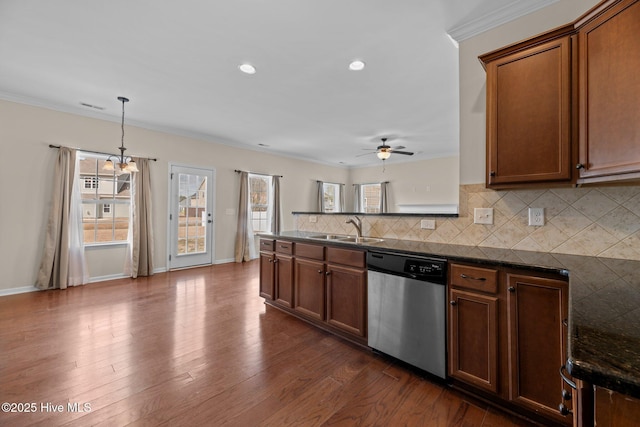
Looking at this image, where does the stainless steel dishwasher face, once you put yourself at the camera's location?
facing the viewer and to the left of the viewer

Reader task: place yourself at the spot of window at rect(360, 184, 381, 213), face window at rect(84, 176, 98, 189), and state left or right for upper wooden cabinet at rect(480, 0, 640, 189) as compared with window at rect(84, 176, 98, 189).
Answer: left

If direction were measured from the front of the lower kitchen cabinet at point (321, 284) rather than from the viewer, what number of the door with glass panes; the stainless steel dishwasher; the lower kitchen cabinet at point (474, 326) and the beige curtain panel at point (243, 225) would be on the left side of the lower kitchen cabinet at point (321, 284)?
2

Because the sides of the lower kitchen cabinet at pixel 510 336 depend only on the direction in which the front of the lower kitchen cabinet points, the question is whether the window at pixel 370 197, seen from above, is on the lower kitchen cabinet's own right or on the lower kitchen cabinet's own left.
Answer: on the lower kitchen cabinet's own right

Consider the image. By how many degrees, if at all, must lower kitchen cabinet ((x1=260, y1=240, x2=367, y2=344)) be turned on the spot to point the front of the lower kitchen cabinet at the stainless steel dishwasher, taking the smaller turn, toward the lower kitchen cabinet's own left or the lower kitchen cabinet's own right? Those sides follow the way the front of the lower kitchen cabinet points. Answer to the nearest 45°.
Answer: approximately 90° to the lower kitchen cabinet's own left

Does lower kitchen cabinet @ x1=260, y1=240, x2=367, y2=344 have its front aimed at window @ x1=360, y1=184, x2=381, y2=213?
no

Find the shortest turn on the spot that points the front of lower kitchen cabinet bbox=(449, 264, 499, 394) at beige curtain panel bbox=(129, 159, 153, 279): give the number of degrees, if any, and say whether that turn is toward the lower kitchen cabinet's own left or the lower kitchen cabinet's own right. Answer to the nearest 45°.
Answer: approximately 45° to the lower kitchen cabinet's own right

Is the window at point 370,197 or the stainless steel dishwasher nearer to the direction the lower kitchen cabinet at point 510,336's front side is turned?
the stainless steel dishwasher

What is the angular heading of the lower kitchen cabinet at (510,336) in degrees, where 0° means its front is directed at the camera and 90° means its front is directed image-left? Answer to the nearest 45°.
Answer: approximately 45°

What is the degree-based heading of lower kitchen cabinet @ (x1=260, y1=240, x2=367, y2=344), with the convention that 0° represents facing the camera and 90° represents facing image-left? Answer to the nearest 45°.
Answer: approximately 45°

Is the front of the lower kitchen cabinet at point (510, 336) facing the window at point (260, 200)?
no

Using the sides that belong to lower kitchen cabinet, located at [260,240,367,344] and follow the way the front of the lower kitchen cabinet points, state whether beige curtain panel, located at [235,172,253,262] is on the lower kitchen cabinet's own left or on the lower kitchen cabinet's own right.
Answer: on the lower kitchen cabinet's own right

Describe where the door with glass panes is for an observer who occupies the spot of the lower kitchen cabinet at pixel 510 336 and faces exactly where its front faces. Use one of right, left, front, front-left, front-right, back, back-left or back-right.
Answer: front-right

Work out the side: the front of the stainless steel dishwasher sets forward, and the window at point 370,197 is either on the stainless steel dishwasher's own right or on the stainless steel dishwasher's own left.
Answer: on the stainless steel dishwasher's own right

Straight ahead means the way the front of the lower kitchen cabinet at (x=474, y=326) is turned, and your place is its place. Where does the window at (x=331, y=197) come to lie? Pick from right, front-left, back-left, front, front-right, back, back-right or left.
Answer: right

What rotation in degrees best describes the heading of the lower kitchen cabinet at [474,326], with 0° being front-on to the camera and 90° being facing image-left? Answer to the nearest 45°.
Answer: approximately 45°

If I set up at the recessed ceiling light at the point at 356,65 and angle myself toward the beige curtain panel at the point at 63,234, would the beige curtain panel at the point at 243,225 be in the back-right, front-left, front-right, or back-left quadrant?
front-right

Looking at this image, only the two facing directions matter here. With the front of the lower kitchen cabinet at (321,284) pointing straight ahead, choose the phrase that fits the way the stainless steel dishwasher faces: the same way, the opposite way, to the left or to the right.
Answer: the same way
